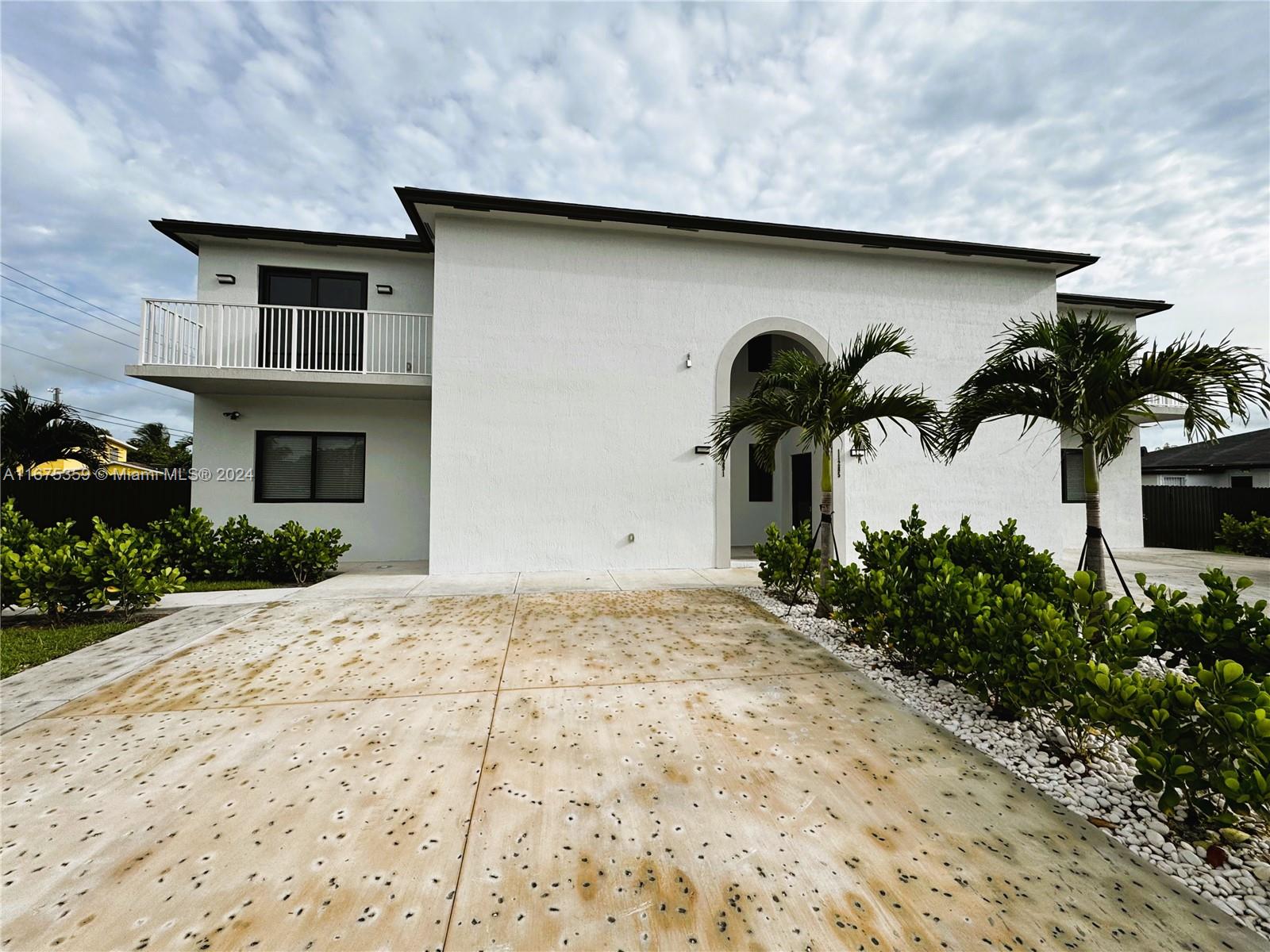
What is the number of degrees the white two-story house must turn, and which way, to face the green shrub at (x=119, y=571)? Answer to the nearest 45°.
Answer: approximately 45° to its right

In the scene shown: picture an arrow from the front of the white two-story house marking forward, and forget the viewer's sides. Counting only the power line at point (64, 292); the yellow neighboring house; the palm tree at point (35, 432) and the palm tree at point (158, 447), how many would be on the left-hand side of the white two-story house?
0

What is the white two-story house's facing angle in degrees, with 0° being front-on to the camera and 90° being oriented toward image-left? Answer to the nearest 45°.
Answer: approximately 0°

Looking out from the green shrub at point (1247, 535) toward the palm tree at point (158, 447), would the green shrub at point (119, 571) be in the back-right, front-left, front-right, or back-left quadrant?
front-left

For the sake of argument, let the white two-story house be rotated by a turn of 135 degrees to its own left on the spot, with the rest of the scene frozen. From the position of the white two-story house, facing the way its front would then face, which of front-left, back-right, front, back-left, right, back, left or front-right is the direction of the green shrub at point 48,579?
back

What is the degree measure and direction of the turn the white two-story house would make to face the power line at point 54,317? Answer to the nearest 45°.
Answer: approximately 135° to its right

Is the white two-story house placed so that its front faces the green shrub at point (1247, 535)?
no

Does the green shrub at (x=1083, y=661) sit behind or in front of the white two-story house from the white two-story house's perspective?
in front

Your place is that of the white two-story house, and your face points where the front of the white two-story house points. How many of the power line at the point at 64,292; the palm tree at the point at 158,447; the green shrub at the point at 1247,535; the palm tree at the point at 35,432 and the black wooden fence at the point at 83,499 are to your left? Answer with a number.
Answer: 1

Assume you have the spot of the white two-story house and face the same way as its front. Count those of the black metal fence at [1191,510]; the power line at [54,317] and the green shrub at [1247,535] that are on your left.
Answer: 2

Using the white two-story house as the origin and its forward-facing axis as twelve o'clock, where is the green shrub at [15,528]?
The green shrub is roughly at 2 o'clock from the white two-story house.

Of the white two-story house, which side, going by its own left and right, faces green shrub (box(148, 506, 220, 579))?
right

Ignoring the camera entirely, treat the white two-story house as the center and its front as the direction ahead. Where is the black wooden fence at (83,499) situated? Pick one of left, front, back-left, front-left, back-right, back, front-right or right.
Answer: right

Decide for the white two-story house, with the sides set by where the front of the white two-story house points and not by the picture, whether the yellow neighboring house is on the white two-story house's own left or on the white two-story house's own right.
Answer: on the white two-story house's own right

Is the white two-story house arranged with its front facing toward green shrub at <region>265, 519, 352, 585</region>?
no

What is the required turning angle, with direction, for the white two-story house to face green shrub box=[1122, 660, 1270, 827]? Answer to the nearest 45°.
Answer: approximately 45° to its left

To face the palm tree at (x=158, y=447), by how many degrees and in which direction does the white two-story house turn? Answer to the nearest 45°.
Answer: approximately 135° to its right
